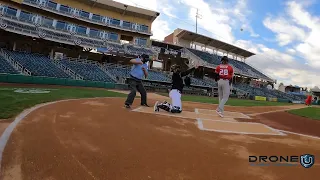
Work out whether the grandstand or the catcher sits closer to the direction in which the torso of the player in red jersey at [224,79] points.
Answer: the grandstand
